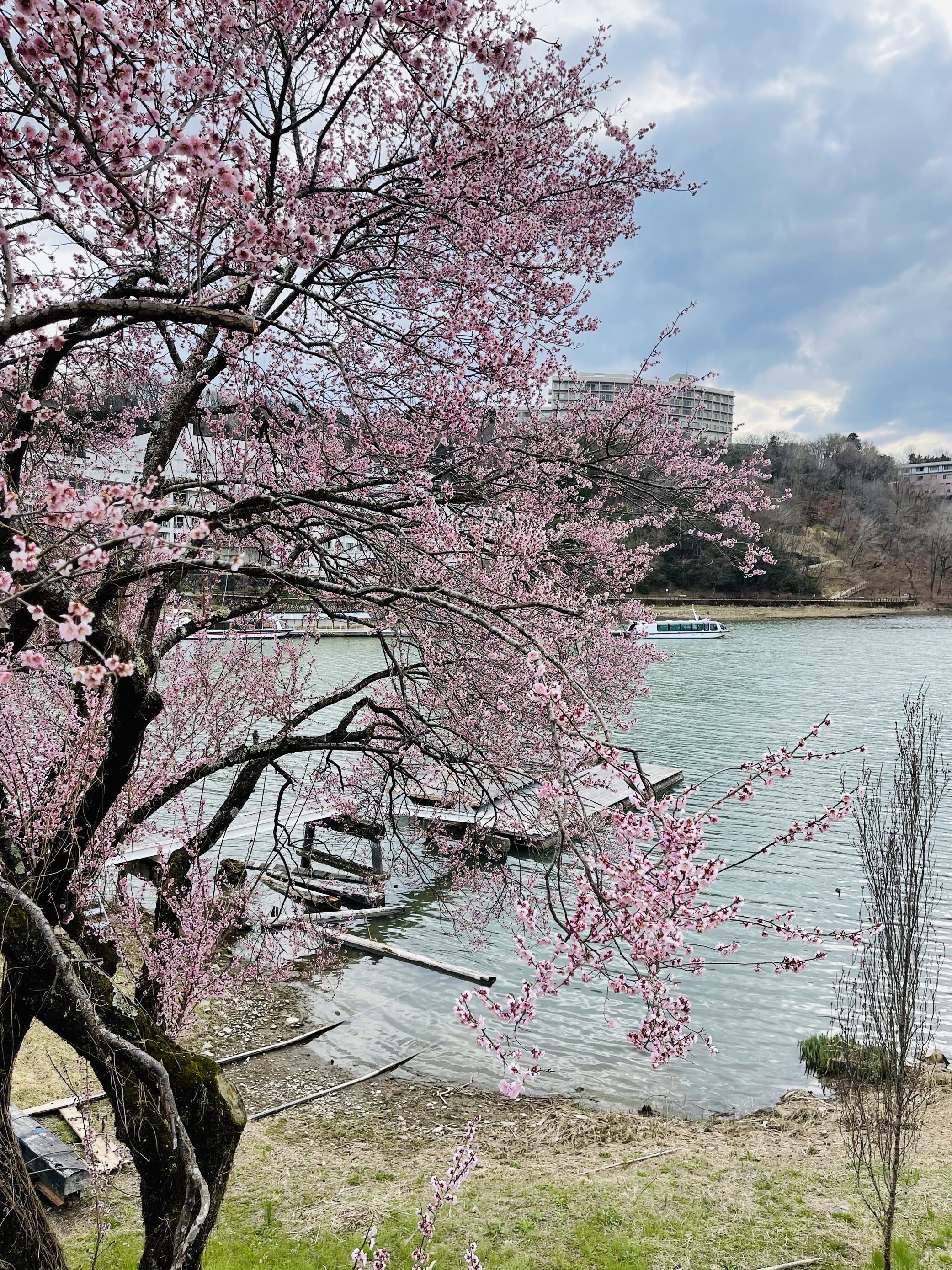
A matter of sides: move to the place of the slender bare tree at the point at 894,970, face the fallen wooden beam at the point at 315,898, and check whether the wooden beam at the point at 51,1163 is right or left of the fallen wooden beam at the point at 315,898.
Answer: left
